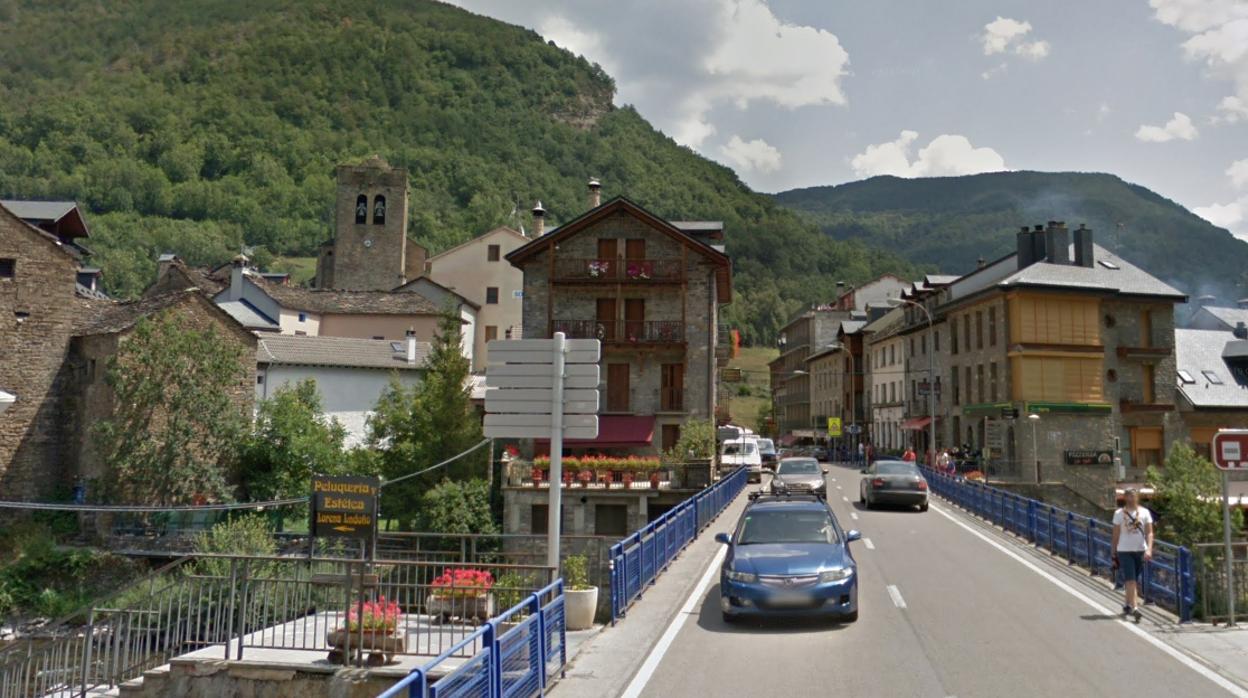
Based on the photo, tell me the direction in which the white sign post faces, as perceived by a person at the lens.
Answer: facing away from the viewer

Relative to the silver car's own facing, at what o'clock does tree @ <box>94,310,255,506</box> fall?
The tree is roughly at 3 o'clock from the silver car.

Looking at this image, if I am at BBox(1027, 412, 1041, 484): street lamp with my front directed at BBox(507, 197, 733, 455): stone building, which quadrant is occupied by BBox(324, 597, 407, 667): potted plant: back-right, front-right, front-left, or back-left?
front-left

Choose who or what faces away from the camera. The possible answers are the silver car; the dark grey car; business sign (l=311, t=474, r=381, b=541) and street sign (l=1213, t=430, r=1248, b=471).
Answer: the dark grey car

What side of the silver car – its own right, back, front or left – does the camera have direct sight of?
front

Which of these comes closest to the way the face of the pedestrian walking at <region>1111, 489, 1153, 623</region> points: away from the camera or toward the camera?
toward the camera

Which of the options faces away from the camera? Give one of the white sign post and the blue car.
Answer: the white sign post

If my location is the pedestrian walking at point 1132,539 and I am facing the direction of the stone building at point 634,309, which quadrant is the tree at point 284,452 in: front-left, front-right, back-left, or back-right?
front-left

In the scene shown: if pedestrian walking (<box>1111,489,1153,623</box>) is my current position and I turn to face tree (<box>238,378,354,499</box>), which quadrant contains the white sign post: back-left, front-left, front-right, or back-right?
front-left

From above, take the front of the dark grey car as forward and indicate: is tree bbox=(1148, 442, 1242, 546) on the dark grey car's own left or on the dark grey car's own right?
on the dark grey car's own right

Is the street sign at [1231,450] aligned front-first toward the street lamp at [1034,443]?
no

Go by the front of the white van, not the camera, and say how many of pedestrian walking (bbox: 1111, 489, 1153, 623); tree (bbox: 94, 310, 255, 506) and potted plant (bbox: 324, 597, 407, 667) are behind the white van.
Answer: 0

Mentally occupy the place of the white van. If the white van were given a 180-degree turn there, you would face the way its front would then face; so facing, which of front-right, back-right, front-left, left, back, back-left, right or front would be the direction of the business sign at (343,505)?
back

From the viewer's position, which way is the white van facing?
facing the viewer

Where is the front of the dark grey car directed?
away from the camera

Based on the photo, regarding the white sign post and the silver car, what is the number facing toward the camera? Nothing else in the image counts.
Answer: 1

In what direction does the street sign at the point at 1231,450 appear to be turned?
toward the camera

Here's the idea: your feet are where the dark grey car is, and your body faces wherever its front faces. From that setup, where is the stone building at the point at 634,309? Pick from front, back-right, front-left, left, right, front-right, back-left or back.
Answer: front-left

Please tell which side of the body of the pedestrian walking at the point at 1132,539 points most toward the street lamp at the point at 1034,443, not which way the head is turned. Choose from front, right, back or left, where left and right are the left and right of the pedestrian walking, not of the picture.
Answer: back
